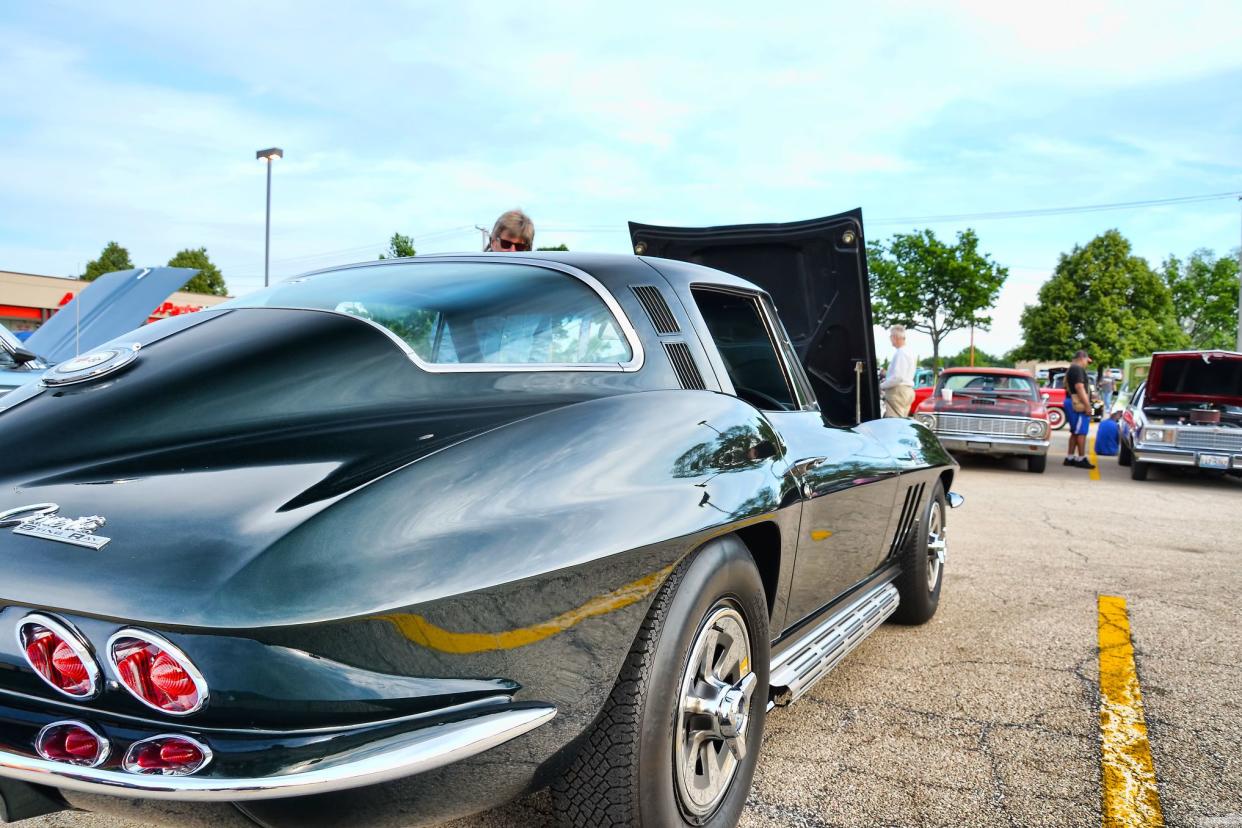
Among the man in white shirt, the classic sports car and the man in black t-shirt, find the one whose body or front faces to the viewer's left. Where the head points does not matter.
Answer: the man in white shirt

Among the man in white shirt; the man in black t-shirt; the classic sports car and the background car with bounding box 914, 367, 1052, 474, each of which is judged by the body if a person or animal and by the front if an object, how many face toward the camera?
1

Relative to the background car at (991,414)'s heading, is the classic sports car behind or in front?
in front

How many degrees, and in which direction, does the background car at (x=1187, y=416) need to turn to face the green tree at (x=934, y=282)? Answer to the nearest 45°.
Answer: approximately 180°

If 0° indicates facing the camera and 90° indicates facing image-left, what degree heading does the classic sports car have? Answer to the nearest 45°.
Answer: approximately 225°

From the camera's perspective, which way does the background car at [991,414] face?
toward the camera

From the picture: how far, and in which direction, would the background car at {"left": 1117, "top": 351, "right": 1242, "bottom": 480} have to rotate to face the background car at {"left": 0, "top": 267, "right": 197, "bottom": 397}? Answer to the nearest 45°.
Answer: approximately 45° to its right

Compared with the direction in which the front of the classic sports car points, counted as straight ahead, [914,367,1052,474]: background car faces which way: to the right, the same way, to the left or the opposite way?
the opposite way

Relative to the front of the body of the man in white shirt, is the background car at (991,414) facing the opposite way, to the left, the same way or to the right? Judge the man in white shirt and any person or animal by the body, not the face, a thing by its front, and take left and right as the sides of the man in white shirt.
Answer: to the left

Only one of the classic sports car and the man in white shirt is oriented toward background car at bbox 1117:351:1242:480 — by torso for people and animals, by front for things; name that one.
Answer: the classic sports car

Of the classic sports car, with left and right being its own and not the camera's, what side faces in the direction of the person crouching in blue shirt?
front

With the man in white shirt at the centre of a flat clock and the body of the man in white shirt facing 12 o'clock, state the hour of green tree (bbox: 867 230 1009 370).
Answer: The green tree is roughly at 3 o'clock from the man in white shirt.

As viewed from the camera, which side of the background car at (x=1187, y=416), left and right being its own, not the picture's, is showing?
front
